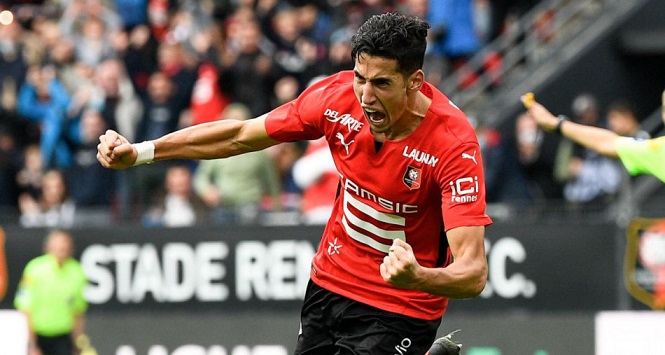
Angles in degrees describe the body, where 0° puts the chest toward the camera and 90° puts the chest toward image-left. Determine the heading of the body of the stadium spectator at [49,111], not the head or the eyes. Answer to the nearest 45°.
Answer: approximately 0°

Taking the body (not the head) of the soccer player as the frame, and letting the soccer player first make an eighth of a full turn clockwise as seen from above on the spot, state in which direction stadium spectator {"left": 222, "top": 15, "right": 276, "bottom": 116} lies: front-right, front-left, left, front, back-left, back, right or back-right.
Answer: right

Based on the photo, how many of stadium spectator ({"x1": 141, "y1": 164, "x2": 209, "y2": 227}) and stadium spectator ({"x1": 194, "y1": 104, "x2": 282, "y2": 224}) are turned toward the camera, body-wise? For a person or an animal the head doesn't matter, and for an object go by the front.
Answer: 2

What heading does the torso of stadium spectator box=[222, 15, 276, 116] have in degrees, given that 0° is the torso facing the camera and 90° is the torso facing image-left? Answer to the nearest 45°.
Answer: approximately 0°

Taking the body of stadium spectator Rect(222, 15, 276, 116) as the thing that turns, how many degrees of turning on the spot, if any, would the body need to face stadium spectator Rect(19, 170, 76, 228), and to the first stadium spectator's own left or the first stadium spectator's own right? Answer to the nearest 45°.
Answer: approximately 90° to the first stadium spectator's own right
